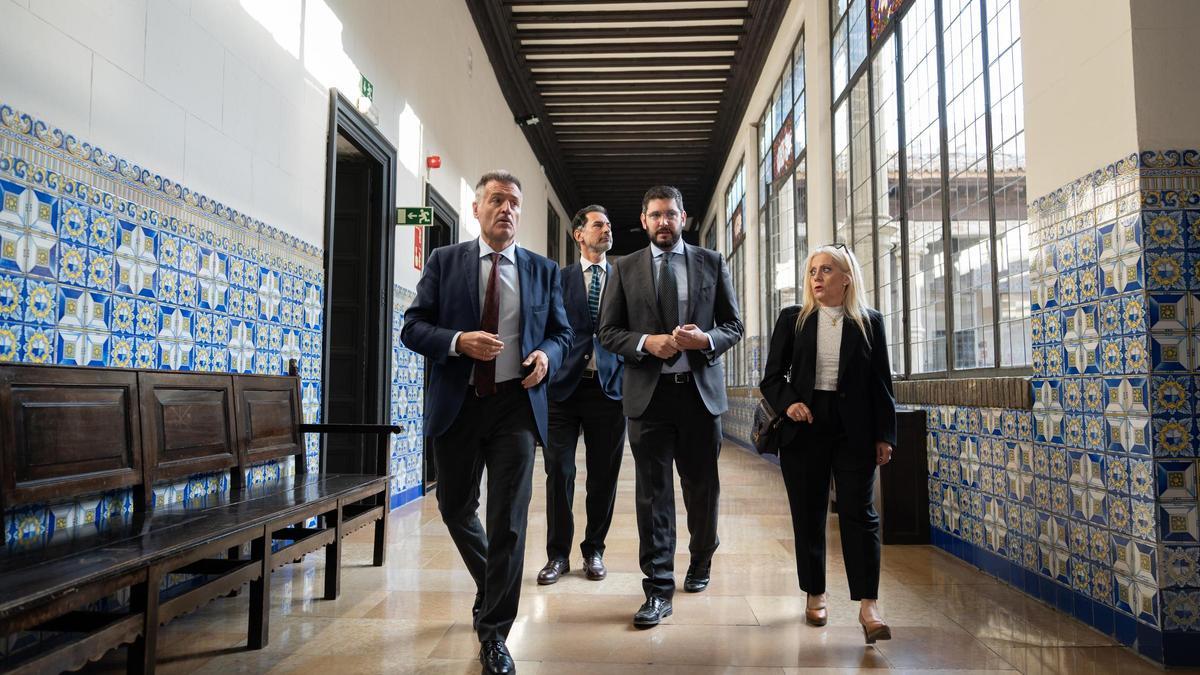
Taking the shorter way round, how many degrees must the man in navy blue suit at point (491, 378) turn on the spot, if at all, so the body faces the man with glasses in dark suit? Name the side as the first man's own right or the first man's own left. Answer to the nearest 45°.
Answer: approximately 135° to the first man's own left

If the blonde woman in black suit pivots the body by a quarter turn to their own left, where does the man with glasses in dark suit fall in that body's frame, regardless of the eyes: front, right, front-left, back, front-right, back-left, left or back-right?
back

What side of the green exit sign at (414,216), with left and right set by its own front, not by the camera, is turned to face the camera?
front

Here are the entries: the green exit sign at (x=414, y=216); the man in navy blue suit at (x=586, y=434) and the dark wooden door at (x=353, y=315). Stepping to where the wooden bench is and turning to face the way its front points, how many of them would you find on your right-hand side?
0

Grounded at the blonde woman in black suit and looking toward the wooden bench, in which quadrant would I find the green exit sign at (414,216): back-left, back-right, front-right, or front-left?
front-right

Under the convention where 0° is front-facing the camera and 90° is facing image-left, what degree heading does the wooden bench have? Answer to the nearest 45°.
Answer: approximately 315°

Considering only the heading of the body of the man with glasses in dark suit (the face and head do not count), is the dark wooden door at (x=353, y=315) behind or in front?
behind

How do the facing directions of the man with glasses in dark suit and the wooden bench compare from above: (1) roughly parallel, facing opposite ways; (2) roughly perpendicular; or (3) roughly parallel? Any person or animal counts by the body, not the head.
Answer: roughly perpendicular

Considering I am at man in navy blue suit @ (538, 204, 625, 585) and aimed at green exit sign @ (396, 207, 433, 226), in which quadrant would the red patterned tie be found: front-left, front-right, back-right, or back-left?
back-left

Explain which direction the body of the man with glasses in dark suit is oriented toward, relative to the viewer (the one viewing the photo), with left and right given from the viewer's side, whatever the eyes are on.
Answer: facing the viewer

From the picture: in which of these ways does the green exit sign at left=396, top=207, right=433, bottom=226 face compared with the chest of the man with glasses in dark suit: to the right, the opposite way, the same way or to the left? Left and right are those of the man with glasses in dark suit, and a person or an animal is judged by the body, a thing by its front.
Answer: the same way

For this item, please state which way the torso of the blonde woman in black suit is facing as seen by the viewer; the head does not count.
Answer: toward the camera

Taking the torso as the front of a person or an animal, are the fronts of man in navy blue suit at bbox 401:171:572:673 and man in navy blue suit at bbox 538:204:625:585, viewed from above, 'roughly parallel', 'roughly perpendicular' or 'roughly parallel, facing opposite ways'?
roughly parallel

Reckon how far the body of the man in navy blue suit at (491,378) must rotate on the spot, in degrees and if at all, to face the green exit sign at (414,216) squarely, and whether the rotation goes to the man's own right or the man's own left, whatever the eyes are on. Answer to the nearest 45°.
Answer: approximately 180°

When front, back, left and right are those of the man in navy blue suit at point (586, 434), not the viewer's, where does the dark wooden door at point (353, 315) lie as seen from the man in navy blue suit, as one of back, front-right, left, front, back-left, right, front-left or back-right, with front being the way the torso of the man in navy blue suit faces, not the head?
back-right

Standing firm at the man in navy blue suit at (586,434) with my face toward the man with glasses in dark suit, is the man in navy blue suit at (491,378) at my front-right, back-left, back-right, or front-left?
front-right

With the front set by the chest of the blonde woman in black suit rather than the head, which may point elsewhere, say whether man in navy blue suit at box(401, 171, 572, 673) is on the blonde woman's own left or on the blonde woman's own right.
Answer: on the blonde woman's own right

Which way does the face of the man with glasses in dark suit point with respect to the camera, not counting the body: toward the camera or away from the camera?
toward the camera
